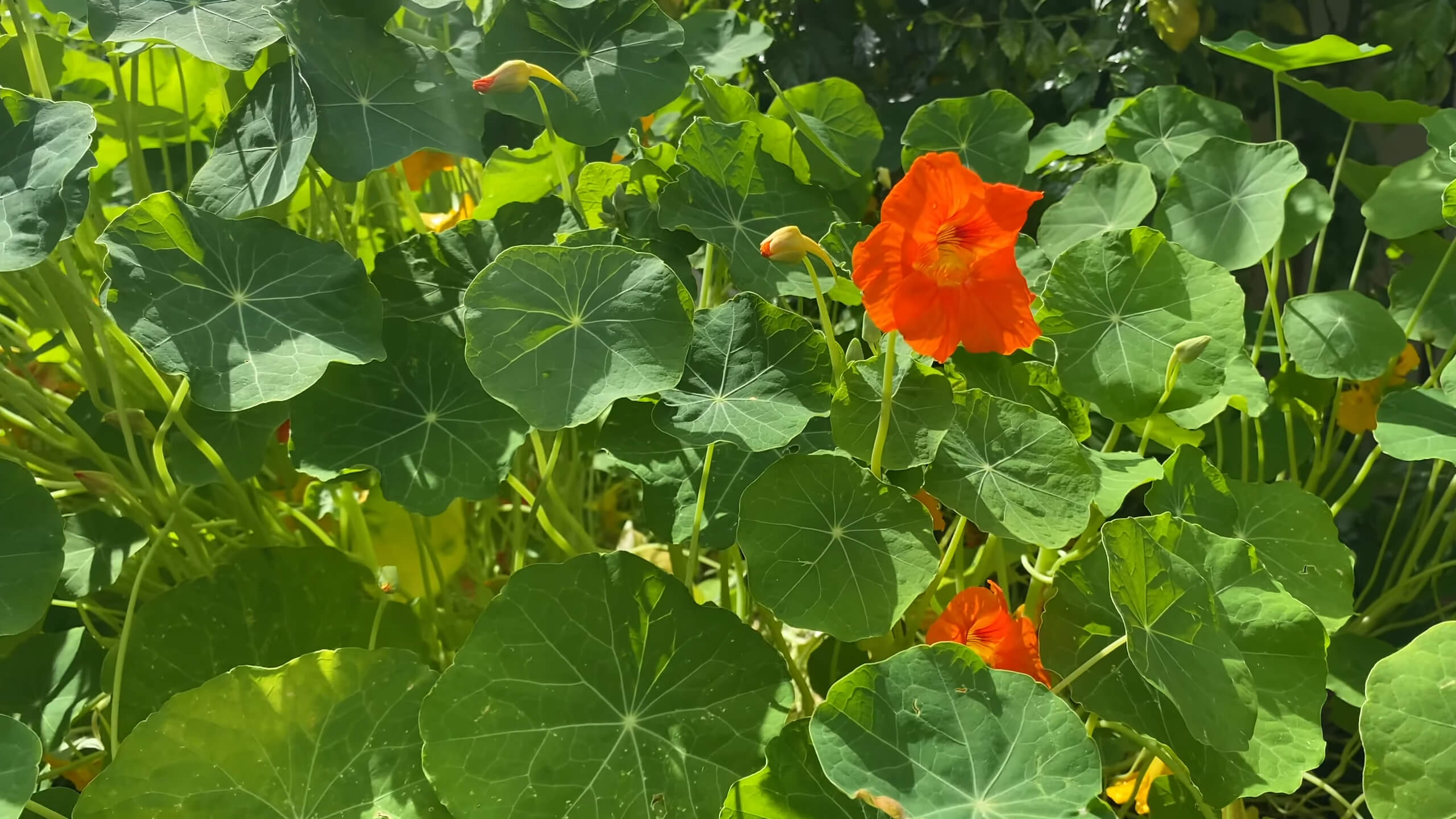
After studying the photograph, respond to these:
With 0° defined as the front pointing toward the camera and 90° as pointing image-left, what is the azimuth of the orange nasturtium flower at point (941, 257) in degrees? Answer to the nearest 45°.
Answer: approximately 0°
